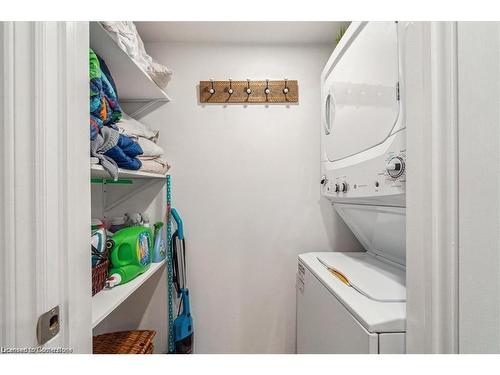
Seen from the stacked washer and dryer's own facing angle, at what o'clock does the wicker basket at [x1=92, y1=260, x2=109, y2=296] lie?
The wicker basket is roughly at 1 o'clock from the stacked washer and dryer.

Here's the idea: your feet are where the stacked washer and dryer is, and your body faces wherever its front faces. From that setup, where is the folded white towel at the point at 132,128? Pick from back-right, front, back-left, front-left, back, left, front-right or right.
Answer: front-right

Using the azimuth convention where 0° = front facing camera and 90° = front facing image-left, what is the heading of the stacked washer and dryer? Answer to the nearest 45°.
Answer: approximately 45°

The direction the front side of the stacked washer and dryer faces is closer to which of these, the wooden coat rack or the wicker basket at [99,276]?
the wicker basket

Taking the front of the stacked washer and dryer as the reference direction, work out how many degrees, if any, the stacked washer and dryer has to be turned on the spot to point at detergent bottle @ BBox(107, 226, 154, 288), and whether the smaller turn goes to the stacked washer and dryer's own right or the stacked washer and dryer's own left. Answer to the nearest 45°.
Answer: approximately 45° to the stacked washer and dryer's own right

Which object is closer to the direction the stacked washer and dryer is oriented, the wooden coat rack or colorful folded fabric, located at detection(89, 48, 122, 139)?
the colorful folded fabric

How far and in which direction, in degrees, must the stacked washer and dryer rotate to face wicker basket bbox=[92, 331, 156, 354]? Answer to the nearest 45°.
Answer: approximately 45° to its right
